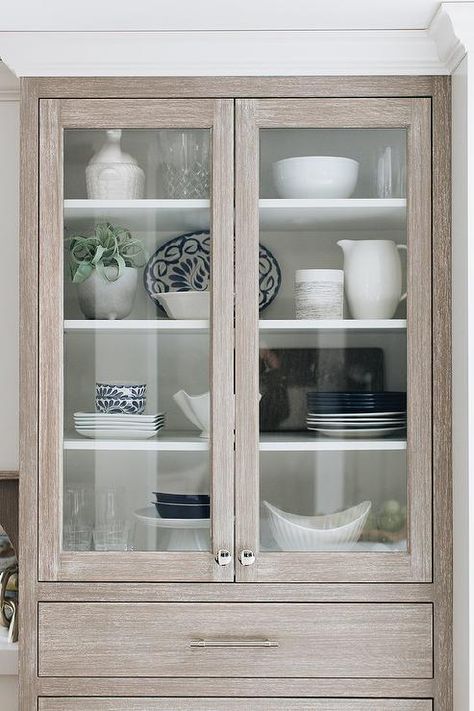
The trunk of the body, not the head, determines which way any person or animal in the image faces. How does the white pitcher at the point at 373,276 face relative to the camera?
to the viewer's left

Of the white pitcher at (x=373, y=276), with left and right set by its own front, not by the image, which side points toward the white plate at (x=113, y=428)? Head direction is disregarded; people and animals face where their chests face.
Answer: front

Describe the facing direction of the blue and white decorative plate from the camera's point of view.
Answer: facing the viewer

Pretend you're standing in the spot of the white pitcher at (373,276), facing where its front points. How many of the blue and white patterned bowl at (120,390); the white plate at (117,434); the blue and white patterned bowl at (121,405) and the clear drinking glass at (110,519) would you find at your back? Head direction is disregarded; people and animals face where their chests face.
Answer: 0

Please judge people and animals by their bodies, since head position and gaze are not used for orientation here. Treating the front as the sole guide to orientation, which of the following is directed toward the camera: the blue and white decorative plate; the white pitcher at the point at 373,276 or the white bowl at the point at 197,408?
the blue and white decorative plate

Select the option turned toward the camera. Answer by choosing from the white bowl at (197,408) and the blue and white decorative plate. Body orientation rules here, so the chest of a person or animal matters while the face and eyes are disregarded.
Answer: the blue and white decorative plate

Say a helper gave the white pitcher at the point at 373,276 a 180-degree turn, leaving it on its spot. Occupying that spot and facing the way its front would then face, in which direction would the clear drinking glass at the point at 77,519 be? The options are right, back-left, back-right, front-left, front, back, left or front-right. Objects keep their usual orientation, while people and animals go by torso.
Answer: back

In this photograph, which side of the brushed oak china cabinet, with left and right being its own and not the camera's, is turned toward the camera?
front
